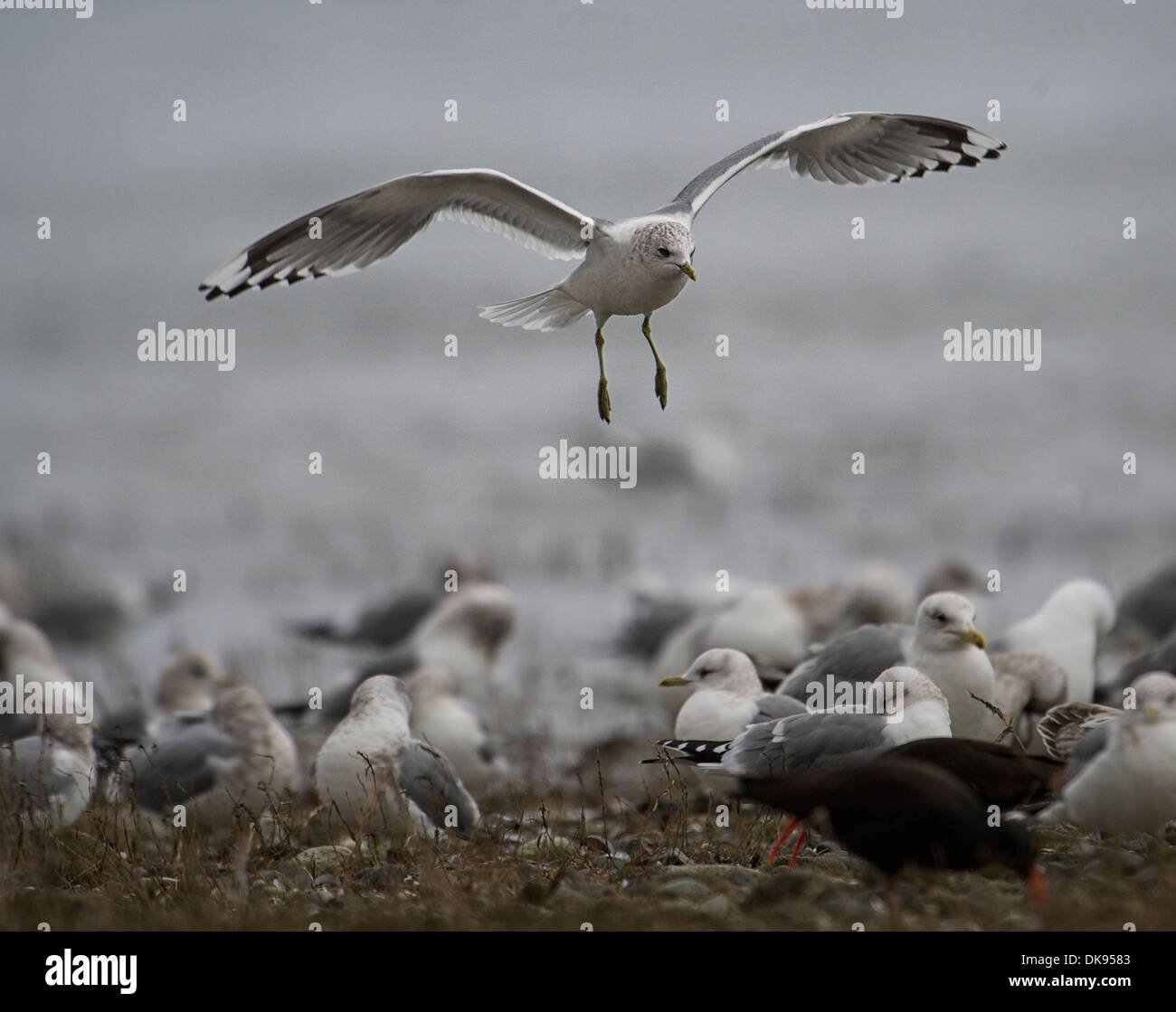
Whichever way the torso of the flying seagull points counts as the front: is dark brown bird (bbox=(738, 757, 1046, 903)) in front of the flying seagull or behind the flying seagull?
in front
